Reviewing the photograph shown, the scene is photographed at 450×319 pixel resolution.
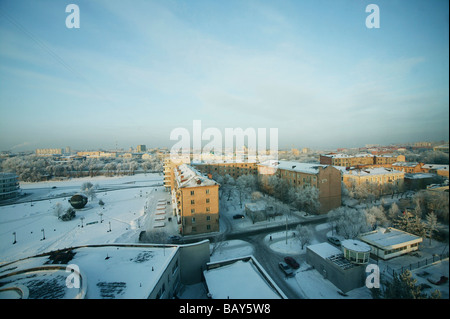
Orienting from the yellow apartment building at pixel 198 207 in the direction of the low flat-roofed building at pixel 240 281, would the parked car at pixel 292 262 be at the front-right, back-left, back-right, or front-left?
front-left

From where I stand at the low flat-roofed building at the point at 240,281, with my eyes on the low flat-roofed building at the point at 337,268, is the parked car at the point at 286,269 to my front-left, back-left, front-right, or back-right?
front-left

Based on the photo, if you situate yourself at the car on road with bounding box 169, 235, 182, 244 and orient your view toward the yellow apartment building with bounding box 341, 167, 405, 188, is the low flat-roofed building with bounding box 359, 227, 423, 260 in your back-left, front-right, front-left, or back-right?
front-right

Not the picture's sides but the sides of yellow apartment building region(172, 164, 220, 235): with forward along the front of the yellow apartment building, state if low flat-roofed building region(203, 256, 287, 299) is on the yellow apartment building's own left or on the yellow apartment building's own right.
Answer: on the yellow apartment building's own left
